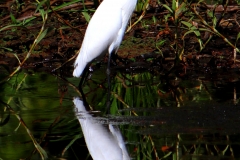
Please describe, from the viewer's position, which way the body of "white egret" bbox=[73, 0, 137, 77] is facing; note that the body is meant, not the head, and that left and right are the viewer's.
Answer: facing to the right of the viewer
